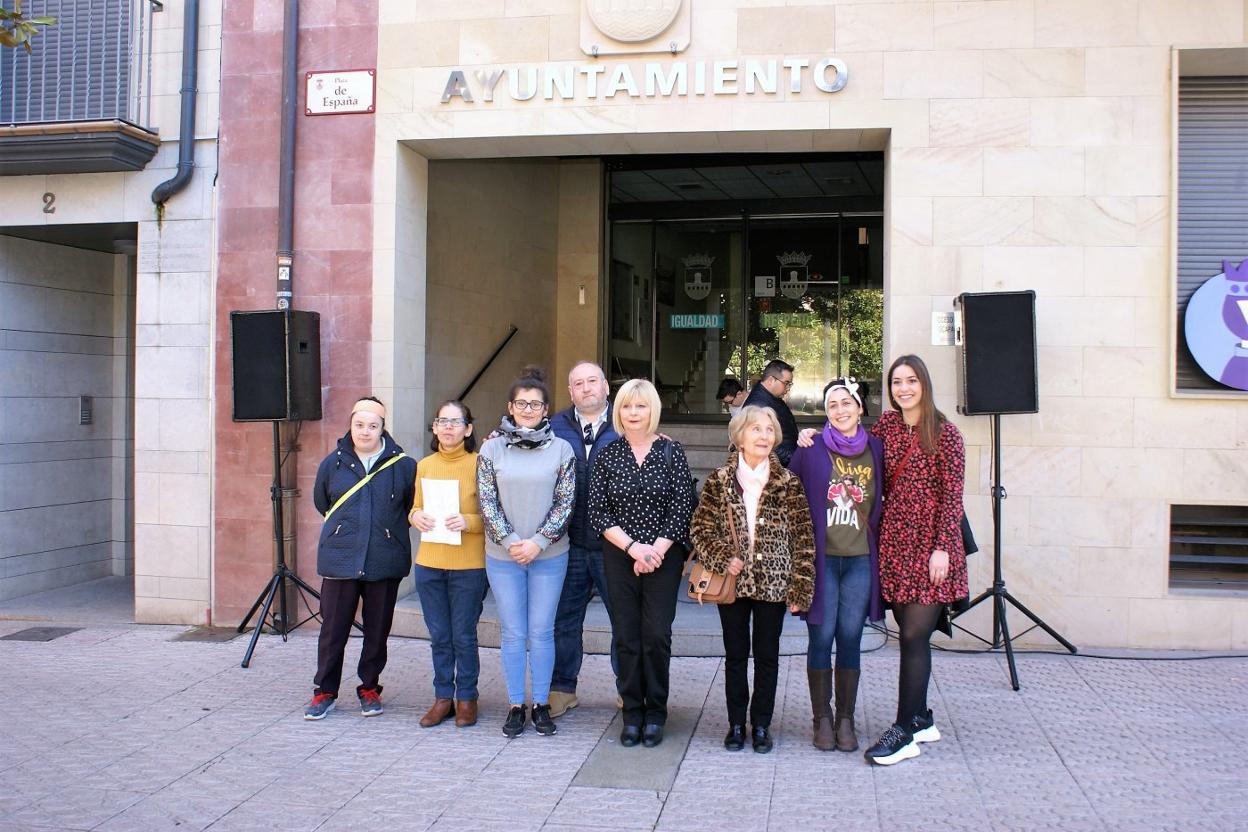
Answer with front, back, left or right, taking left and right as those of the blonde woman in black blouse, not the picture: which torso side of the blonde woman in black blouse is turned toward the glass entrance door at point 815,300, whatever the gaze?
back

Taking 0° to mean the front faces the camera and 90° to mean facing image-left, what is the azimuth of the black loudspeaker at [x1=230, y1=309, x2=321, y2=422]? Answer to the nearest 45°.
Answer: approximately 45°

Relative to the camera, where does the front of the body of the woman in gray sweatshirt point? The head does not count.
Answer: toward the camera

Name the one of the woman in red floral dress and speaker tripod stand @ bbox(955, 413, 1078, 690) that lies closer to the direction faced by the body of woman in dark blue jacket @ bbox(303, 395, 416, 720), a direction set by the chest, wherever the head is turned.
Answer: the woman in red floral dress

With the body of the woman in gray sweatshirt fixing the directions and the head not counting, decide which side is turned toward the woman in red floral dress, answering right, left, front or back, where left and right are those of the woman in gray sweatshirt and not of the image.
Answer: left

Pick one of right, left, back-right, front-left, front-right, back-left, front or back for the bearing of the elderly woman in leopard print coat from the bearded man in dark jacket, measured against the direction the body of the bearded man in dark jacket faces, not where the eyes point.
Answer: front-left

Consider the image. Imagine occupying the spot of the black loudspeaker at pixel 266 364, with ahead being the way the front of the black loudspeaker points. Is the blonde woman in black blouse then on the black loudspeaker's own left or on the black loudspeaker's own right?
on the black loudspeaker's own left

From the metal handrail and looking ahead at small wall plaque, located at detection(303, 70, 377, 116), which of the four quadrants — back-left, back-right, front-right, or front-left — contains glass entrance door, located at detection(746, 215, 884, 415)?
back-left

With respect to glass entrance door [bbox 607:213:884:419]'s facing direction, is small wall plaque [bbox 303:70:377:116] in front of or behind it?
in front

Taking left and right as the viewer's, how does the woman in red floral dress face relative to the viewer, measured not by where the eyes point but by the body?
facing the viewer and to the left of the viewer

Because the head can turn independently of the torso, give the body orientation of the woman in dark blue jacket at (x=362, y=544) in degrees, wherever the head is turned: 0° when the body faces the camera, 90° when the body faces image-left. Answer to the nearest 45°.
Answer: approximately 0°

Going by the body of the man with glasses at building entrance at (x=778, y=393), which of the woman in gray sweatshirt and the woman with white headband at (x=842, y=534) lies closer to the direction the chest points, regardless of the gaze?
the woman with white headband
